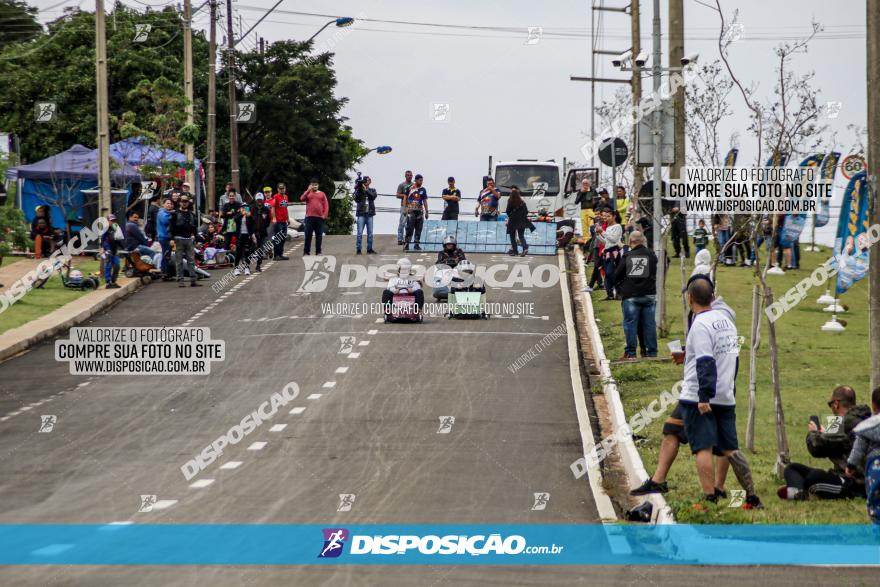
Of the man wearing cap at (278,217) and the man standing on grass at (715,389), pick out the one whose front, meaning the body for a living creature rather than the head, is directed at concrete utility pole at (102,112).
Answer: the man standing on grass

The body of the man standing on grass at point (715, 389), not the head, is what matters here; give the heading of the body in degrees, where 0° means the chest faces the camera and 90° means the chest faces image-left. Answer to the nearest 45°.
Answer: approximately 135°

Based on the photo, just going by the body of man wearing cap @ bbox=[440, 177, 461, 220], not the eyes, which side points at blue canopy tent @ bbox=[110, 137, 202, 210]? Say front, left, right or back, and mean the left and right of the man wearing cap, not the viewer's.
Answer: right

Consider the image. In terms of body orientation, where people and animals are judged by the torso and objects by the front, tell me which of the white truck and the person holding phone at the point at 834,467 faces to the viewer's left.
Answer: the person holding phone

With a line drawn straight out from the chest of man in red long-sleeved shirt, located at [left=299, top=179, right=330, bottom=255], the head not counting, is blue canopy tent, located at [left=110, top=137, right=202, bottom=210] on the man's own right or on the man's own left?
on the man's own right

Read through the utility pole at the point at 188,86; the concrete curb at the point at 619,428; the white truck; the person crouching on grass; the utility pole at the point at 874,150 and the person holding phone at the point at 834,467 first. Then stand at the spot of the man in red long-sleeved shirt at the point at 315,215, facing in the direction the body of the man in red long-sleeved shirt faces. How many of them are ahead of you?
4

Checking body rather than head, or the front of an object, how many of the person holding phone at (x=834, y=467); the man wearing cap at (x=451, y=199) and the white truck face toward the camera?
2

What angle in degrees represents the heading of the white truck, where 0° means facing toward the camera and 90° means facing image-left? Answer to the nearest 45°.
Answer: approximately 0°

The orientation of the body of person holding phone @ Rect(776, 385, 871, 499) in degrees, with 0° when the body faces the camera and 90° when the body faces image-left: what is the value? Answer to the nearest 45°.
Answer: approximately 90°

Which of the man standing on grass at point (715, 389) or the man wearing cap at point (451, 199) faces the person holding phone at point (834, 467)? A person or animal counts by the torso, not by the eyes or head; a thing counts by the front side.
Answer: the man wearing cap
